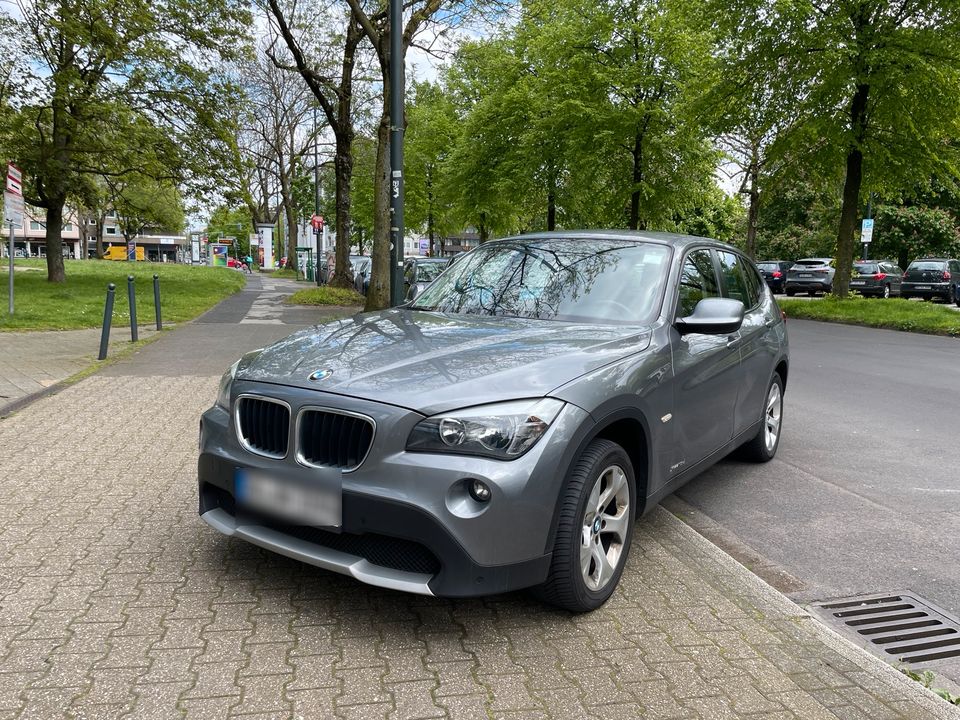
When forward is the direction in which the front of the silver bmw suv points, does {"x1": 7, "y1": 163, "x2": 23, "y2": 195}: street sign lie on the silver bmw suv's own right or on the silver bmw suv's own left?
on the silver bmw suv's own right

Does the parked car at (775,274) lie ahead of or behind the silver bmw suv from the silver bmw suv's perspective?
behind

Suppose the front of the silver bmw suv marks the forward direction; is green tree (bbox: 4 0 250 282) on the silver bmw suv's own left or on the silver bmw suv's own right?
on the silver bmw suv's own right

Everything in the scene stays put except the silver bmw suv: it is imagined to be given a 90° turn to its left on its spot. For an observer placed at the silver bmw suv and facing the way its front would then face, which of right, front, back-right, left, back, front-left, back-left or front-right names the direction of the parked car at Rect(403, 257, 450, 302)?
back-left

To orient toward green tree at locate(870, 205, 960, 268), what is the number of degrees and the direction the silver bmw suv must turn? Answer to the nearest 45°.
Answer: approximately 180°

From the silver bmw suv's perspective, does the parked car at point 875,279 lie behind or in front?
behind

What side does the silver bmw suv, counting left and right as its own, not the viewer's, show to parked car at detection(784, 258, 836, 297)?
back

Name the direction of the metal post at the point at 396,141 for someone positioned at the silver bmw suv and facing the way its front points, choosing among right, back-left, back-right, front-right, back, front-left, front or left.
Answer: back-right

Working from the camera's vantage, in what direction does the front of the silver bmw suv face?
facing the viewer and to the left of the viewer

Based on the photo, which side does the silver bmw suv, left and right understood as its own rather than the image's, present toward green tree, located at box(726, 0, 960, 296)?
back
